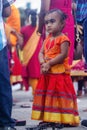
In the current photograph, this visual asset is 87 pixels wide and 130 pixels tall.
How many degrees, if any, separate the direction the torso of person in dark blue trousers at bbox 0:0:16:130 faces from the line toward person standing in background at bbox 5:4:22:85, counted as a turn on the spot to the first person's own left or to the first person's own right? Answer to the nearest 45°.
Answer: approximately 90° to the first person's own left

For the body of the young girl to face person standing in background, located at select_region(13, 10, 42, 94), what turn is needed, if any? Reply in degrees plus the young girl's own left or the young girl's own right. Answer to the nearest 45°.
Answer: approximately 135° to the young girl's own right

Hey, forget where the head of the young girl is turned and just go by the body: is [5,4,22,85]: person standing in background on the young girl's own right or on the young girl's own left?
on the young girl's own right

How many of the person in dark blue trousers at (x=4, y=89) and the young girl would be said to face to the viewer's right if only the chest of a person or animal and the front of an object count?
1

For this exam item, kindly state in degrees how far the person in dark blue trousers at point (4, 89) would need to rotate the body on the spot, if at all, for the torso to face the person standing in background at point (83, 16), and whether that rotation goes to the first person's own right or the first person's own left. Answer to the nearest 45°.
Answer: approximately 45° to the first person's own left

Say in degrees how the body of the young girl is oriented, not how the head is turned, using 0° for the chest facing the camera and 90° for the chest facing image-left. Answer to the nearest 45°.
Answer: approximately 45°

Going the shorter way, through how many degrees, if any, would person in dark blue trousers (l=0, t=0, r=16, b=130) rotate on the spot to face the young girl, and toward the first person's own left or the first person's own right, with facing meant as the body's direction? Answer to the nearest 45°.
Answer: approximately 45° to the first person's own left

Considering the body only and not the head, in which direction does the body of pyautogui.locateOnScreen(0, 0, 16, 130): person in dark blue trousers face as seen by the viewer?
to the viewer's right
